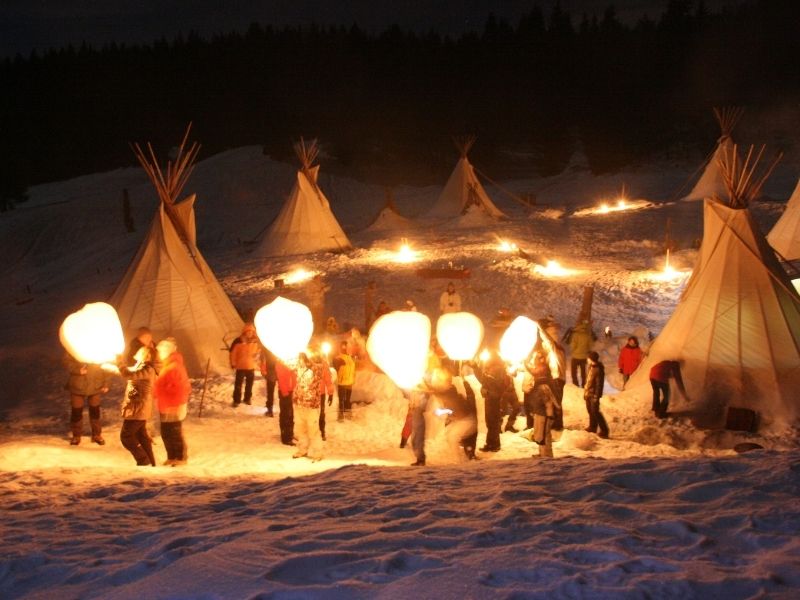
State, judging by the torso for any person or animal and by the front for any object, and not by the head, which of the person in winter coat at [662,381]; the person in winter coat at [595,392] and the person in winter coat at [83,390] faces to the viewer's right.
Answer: the person in winter coat at [662,381]

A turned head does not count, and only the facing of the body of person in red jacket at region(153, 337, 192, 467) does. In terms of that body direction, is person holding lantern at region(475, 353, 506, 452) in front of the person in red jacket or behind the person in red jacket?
behind

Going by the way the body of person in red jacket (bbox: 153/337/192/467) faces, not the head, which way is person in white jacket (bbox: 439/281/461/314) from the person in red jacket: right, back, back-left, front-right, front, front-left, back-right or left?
back-right

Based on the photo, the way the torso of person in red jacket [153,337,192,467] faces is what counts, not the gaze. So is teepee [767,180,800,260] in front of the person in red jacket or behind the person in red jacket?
behind

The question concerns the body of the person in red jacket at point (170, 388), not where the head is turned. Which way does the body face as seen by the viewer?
to the viewer's left

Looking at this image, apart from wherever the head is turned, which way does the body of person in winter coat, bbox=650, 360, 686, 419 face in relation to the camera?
to the viewer's right
